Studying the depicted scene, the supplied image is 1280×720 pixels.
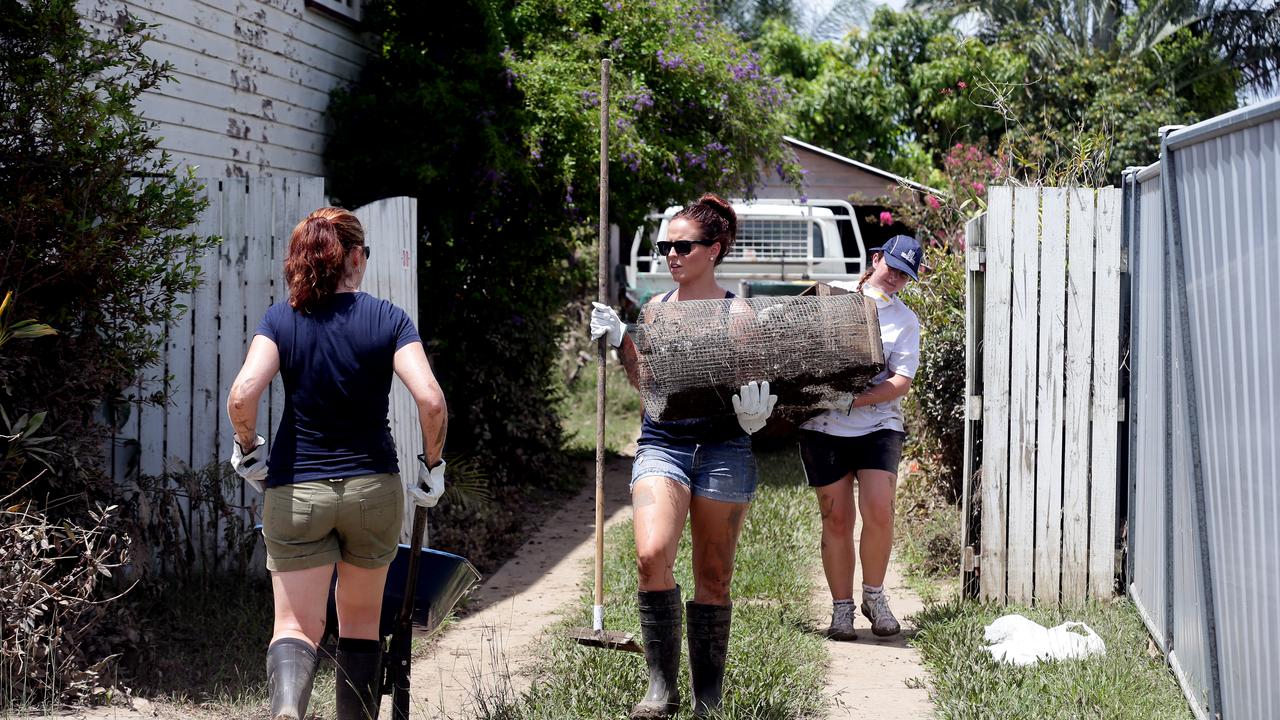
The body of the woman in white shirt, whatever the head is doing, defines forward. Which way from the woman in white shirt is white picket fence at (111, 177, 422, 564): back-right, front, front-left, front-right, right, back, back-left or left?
right

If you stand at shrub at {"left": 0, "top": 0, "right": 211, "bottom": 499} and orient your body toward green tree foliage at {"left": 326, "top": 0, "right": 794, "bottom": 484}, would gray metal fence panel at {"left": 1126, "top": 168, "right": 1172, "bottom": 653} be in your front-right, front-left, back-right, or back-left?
front-right

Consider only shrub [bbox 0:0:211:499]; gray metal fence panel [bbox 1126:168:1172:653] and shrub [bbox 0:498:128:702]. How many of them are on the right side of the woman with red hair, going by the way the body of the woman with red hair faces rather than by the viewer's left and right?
1

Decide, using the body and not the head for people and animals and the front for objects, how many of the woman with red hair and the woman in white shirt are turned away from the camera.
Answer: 1

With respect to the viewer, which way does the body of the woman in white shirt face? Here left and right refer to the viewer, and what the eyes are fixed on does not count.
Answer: facing the viewer

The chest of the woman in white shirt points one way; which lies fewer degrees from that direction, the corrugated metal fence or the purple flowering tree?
the corrugated metal fence

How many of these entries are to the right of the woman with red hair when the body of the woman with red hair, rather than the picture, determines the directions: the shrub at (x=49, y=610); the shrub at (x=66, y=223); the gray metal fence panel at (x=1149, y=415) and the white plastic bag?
2

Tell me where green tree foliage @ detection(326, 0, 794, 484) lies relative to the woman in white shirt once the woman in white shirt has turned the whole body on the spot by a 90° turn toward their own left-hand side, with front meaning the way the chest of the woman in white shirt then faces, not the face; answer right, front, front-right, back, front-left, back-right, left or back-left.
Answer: back-left

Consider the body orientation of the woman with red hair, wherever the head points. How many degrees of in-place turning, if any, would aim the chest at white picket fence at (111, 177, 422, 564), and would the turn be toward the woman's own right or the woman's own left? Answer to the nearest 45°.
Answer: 0° — they already face it

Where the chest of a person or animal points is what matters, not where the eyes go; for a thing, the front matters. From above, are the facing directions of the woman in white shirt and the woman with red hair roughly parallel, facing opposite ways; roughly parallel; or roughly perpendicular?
roughly parallel, facing opposite ways

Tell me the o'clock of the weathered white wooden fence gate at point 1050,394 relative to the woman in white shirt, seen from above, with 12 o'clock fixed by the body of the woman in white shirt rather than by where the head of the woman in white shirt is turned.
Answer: The weathered white wooden fence gate is roughly at 8 o'clock from the woman in white shirt.

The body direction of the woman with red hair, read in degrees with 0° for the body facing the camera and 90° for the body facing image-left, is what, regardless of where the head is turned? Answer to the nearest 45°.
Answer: approximately 180°
